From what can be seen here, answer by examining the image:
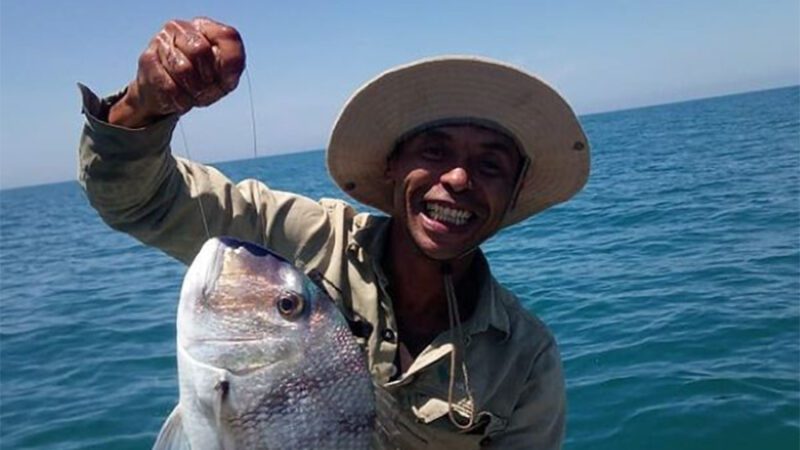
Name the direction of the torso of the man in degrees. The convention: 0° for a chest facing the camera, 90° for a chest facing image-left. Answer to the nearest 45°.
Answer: approximately 0°
